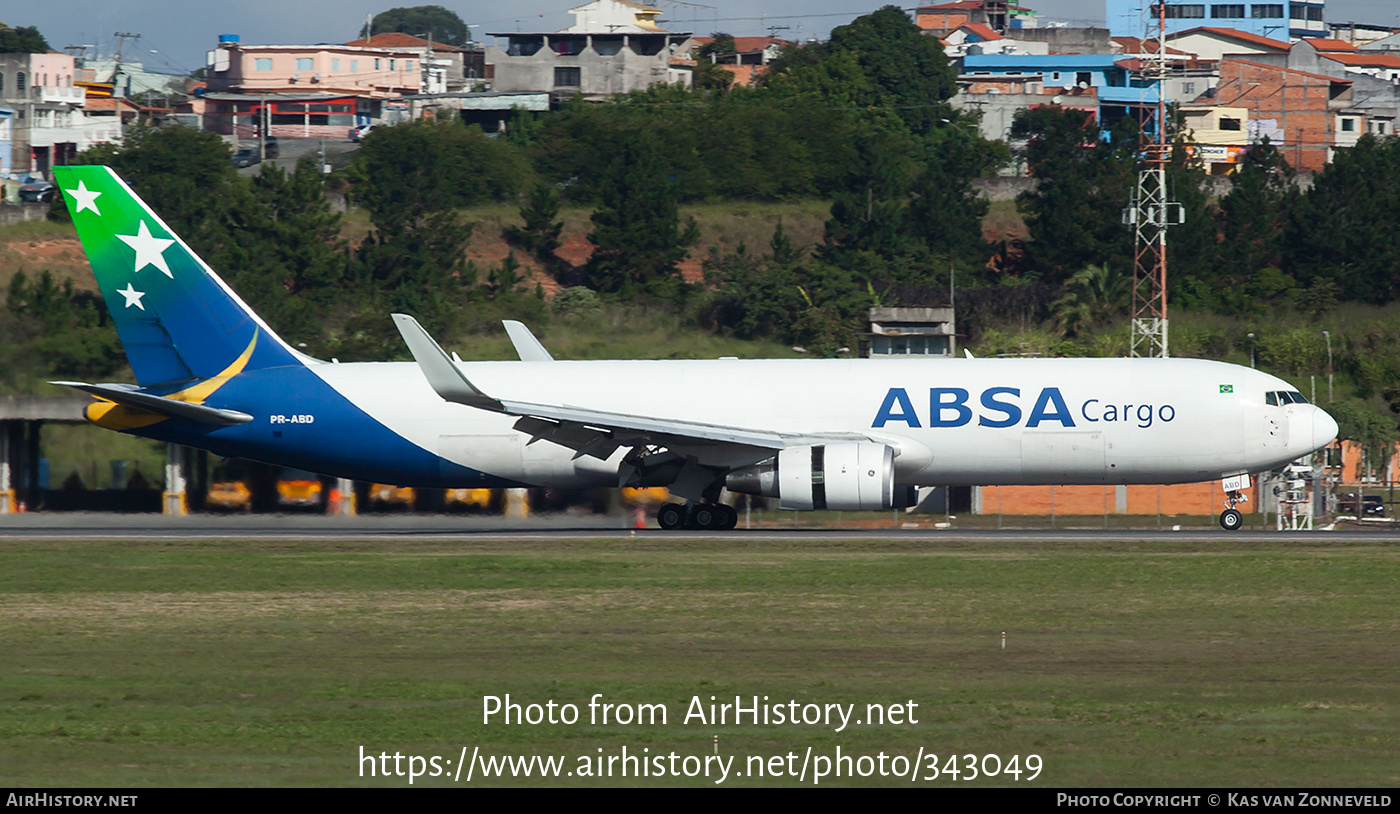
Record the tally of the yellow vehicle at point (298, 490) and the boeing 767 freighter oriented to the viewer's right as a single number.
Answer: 1

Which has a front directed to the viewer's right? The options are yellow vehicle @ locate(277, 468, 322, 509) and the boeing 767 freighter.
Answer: the boeing 767 freighter

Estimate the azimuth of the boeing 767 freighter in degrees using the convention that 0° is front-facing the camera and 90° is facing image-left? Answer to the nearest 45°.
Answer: approximately 270°

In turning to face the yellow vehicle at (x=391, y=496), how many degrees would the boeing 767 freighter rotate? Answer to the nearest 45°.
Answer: approximately 135° to its left

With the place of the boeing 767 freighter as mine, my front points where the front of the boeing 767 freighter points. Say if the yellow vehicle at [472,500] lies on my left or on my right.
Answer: on my left
